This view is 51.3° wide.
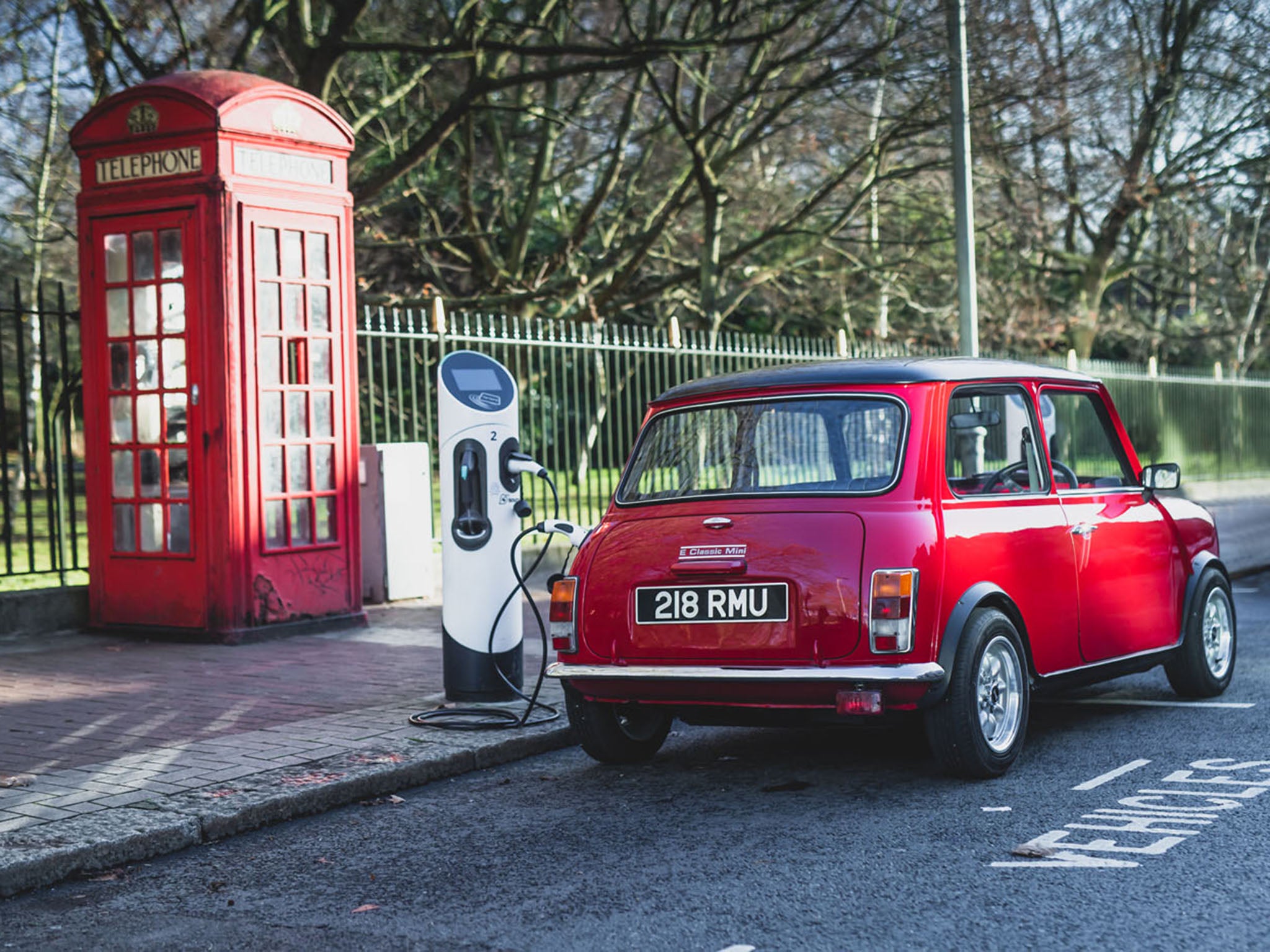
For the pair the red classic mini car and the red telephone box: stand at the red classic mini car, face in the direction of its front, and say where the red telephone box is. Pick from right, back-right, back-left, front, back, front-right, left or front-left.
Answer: left

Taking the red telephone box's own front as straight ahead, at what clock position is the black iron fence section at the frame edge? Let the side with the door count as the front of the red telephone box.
The black iron fence is roughly at 3 o'clock from the red telephone box.

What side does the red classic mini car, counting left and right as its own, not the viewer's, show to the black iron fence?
left

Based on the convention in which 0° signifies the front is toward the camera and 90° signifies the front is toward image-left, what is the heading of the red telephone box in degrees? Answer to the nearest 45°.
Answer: approximately 45°

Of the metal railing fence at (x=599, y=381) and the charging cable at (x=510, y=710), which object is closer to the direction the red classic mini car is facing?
the metal railing fence

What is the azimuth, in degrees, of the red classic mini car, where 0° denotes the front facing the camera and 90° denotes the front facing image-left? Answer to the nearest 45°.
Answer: approximately 225°

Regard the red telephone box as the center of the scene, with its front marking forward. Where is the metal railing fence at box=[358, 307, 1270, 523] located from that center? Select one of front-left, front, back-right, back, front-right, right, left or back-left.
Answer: back

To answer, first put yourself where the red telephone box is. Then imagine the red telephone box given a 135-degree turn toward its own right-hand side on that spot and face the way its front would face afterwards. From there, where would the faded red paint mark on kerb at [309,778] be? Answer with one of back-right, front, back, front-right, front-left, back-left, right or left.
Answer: back

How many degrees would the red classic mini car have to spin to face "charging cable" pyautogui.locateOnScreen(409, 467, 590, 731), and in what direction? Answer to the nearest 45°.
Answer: approximately 90° to its left

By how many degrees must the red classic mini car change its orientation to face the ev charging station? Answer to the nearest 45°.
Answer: approximately 90° to its left

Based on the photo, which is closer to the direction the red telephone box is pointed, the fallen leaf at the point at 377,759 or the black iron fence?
the fallen leaf

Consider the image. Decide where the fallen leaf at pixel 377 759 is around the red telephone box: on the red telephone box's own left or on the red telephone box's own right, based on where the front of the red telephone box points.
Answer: on the red telephone box's own left

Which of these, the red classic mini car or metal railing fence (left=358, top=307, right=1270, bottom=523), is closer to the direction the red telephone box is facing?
the red classic mini car
